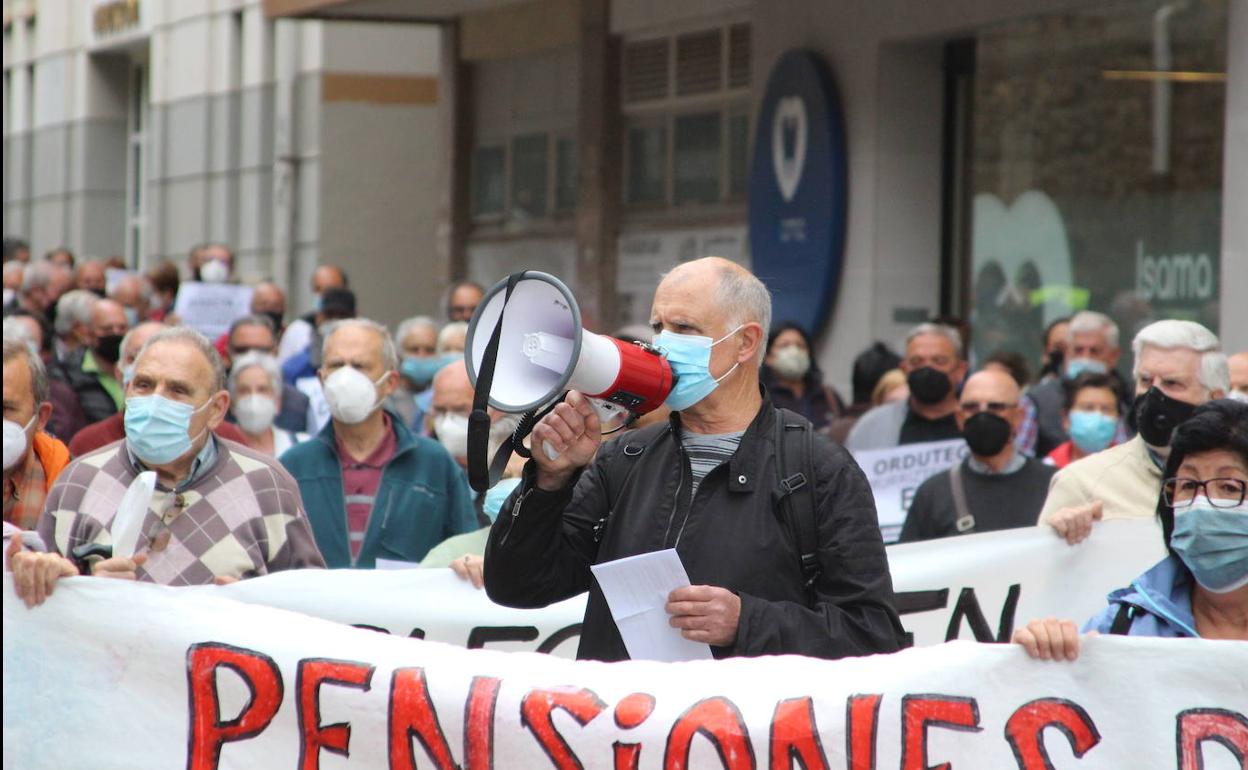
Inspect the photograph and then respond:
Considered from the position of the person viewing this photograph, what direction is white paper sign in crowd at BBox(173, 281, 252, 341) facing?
facing the viewer

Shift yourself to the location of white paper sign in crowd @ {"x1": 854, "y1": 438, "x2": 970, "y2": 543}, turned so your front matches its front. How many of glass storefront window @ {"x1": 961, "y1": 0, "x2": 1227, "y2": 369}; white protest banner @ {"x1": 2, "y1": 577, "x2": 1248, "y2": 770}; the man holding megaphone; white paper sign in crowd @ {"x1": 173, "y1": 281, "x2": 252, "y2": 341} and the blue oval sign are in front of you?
2

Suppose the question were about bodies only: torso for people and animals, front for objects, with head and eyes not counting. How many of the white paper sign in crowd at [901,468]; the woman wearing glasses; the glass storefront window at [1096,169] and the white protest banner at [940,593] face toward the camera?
4

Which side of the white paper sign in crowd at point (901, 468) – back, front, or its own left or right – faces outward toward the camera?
front

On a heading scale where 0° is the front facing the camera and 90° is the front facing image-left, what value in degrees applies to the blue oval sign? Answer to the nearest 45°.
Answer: approximately 45°

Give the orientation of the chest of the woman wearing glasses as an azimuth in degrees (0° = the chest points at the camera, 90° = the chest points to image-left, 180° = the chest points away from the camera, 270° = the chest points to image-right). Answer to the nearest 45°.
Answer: approximately 0°

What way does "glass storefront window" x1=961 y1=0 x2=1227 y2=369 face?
toward the camera

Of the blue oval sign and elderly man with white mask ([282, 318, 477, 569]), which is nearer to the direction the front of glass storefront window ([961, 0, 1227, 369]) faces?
the elderly man with white mask

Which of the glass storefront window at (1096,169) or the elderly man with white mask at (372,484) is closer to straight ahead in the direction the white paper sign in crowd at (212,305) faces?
the elderly man with white mask

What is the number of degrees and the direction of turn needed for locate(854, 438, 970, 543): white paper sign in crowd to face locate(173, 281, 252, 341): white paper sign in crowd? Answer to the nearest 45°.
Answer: approximately 135° to its right
